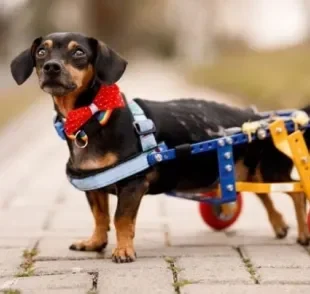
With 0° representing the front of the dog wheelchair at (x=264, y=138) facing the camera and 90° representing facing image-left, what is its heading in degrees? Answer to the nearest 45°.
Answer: approximately 45°

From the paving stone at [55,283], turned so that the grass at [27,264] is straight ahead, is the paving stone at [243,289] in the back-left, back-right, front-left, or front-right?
back-right

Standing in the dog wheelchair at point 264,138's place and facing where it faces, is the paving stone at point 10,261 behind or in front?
in front

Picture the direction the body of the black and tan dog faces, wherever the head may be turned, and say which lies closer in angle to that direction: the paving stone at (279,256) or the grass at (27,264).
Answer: the grass

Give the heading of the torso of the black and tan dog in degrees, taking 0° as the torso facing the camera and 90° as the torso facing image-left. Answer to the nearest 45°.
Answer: approximately 45°

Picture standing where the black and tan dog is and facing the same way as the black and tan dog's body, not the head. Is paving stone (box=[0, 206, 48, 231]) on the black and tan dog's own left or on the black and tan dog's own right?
on the black and tan dog's own right
